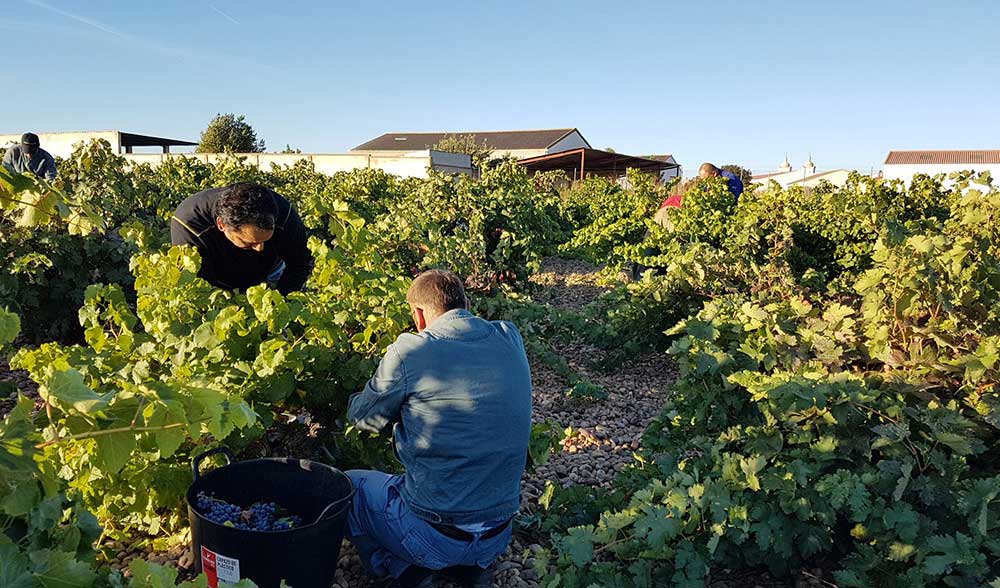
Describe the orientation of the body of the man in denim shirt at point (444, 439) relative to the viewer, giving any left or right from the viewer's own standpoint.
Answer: facing away from the viewer and to the left of the viewer

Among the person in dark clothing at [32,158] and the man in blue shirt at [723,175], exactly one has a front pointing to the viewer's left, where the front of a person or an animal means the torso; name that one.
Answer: the man in blue shirt

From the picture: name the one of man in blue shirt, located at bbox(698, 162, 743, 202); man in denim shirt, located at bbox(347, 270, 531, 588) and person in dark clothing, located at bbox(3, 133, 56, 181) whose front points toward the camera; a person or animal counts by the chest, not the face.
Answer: the person in dark clothing

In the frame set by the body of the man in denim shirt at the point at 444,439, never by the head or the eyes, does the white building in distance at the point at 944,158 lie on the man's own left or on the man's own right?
on the man's own right

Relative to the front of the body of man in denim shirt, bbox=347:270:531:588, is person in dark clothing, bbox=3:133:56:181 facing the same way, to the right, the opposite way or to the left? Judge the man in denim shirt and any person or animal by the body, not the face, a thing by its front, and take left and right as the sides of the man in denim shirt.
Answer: the opposite way

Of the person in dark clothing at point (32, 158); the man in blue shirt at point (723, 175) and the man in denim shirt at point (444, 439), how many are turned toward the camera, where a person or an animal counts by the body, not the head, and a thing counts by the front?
1

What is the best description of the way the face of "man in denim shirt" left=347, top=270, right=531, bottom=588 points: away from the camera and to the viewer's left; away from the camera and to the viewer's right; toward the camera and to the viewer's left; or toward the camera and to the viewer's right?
away from the camera and to the viewer's left

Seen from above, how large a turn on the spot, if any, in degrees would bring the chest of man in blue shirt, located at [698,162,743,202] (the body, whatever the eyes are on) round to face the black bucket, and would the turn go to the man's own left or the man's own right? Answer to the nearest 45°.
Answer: approximately 90° to the man's own left

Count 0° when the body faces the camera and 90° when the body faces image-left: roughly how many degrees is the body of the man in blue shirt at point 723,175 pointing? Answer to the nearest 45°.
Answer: approximately 90°

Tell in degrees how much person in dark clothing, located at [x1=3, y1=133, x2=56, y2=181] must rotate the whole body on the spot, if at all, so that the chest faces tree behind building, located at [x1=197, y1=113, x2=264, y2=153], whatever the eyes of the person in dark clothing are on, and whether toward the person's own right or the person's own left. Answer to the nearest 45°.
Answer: approximately 180°

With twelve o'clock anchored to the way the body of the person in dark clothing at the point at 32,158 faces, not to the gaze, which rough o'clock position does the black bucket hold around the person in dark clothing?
The black bucket is roughly at 12 o'clock from the person in dark clothing.

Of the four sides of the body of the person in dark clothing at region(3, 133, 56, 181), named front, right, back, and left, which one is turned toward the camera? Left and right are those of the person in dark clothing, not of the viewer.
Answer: front

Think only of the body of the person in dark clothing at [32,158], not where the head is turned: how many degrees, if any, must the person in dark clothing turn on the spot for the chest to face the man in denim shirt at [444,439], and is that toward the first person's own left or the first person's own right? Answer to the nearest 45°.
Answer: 0° — they already face them
